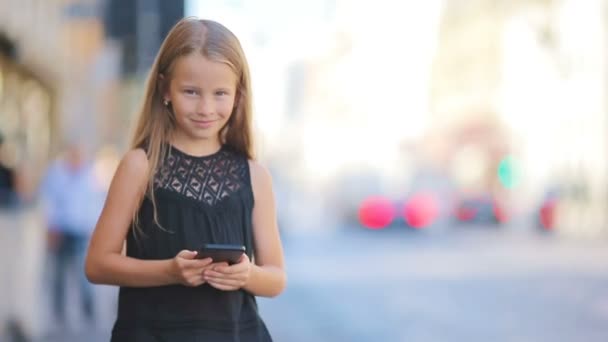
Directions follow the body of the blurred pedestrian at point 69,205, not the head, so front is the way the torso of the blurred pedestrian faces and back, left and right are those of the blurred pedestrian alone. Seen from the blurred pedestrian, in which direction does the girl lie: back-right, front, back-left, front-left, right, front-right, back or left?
front

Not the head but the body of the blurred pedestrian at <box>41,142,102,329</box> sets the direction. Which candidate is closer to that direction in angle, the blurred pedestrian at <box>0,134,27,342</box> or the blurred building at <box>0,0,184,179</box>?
the blurred pedestrian

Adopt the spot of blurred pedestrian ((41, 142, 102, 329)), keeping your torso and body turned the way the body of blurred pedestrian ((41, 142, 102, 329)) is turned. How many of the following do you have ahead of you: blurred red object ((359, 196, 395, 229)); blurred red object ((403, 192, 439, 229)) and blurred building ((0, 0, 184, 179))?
0

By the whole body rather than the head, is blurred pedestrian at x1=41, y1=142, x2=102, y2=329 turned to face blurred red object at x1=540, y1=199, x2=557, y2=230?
no

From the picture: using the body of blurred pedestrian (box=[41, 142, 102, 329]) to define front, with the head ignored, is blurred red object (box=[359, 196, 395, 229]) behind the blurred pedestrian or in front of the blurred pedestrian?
behind

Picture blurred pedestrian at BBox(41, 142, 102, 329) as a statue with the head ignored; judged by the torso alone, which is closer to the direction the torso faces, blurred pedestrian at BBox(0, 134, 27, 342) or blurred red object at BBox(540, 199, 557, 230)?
the blurred pedestrian

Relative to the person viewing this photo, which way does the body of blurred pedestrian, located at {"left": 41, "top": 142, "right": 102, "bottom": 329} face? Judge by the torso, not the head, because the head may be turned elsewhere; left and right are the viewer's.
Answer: facing the viewer

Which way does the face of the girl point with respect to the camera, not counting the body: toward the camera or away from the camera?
toward the camera

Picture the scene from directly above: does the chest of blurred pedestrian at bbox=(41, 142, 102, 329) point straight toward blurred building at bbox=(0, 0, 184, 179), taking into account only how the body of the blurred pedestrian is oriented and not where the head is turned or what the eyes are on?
no

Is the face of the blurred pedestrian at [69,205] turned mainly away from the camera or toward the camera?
toward the camera

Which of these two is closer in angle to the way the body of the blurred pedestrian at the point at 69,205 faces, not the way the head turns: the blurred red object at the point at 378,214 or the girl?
the girl

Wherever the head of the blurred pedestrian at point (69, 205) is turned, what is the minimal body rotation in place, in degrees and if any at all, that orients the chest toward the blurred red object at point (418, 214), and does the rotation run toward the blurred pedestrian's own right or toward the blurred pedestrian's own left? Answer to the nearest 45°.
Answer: approximately 135° to the blurred pedestrian's own left
